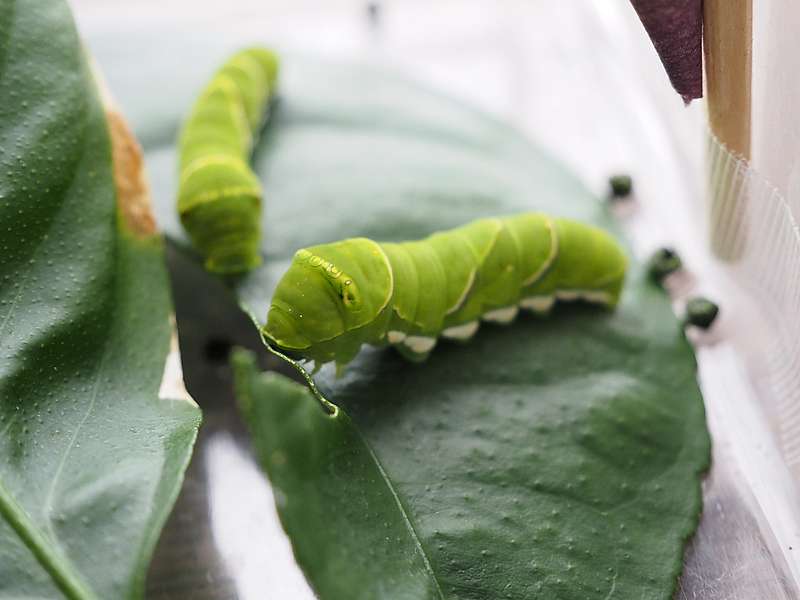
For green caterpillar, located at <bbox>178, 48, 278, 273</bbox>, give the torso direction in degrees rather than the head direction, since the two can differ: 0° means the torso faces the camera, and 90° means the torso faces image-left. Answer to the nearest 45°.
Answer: approximately 0°

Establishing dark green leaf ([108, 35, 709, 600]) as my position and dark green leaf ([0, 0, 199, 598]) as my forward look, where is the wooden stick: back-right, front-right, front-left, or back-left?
back-right
